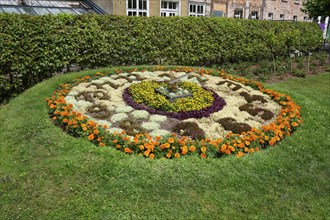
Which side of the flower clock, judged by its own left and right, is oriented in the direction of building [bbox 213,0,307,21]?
back

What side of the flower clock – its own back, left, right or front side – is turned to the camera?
front

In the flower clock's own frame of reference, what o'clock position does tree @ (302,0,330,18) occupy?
The tree is roughly at 7 o'clock from the flower clock.

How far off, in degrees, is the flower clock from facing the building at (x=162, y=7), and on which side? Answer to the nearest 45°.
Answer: approximately 180°

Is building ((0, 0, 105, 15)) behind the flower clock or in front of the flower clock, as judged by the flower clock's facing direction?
behind

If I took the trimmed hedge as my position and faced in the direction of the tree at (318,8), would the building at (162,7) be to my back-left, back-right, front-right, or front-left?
front-left

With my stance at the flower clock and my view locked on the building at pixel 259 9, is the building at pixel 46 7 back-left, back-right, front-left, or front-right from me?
front-left
